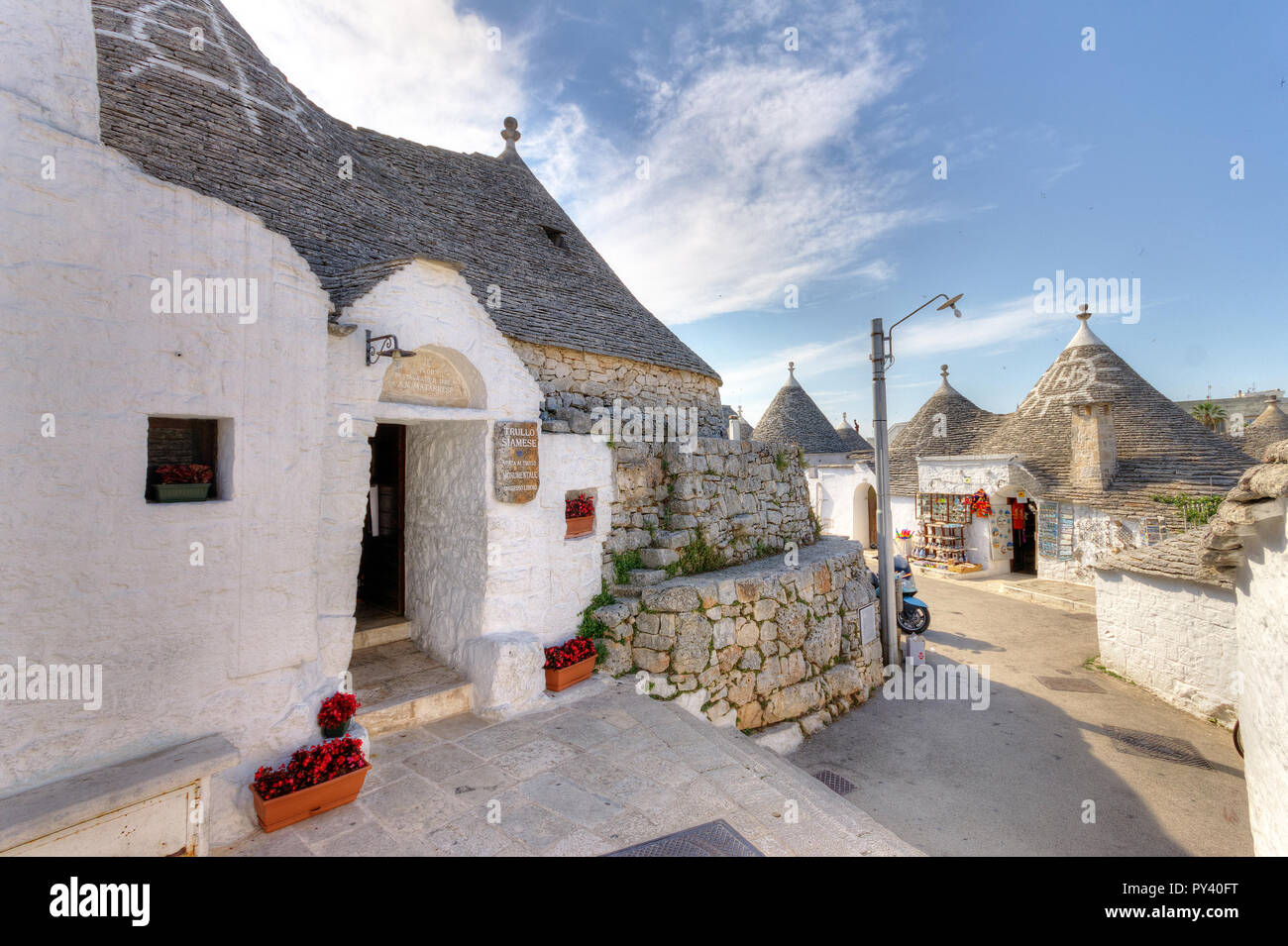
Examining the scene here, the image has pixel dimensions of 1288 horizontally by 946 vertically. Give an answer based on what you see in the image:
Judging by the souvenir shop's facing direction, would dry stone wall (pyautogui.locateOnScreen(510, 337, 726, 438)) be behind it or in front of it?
in front

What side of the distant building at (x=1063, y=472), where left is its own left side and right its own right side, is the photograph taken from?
front

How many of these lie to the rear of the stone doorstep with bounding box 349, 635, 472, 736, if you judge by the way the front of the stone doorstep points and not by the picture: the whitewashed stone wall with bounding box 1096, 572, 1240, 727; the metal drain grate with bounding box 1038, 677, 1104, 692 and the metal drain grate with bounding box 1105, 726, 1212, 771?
0

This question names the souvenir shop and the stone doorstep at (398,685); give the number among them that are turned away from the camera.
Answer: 0

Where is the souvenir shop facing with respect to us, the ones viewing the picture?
facing the viewer

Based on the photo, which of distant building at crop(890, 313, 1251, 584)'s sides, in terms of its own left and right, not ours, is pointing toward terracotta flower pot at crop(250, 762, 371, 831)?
front

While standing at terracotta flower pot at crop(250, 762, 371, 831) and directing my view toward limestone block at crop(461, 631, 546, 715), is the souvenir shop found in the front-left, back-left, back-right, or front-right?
front-right

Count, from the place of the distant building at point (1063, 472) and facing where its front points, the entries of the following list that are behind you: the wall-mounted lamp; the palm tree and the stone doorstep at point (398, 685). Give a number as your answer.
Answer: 1

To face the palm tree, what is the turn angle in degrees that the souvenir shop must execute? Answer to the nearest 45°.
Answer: approximately 135° to its left

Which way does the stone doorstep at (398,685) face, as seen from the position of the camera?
facing the viewer and to the right of the viewer

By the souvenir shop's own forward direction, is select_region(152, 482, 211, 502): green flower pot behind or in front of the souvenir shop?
in front

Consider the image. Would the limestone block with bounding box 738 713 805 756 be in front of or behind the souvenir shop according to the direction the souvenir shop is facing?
in front

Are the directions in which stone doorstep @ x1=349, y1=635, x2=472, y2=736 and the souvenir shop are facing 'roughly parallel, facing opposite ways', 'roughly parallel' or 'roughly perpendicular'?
roughly perpendicular

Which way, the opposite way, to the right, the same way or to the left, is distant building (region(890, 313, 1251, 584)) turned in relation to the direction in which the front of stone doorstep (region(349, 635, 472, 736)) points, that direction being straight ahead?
to the right

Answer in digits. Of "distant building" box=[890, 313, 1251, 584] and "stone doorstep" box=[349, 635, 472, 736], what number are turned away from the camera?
0

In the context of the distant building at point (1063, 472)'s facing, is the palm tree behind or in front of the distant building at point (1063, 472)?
behind
